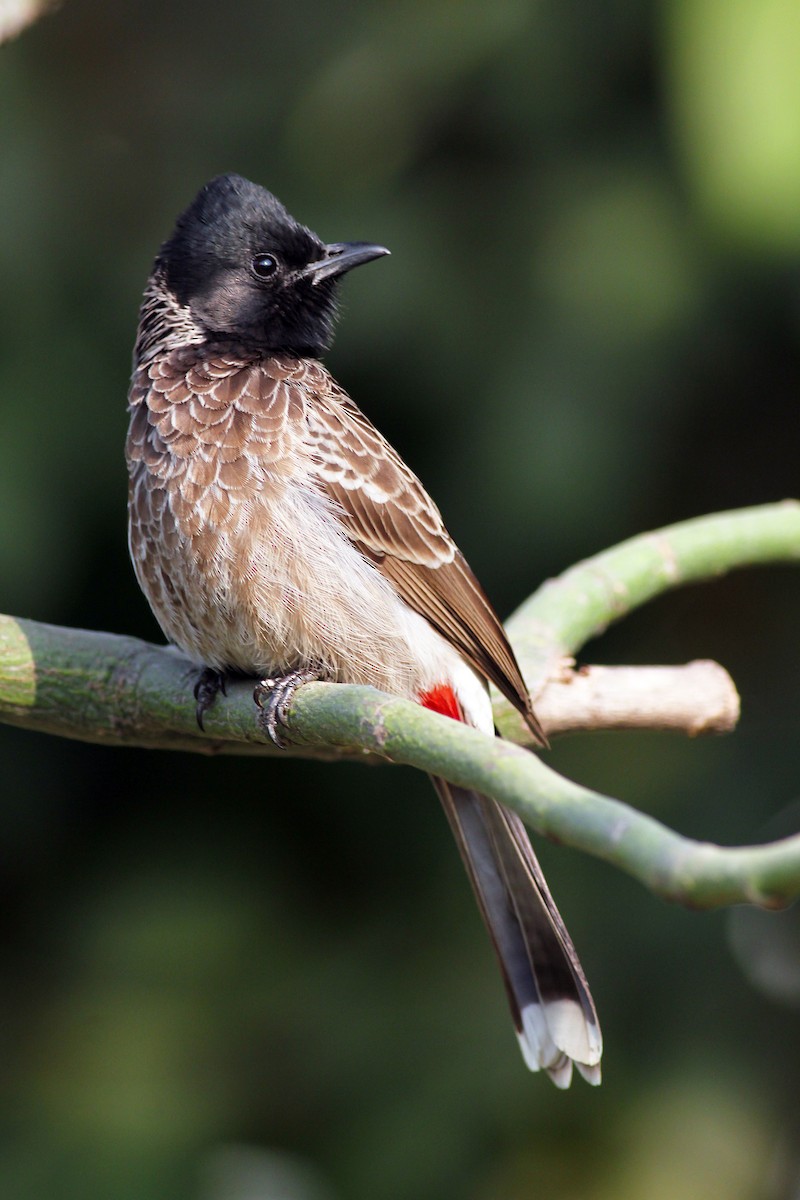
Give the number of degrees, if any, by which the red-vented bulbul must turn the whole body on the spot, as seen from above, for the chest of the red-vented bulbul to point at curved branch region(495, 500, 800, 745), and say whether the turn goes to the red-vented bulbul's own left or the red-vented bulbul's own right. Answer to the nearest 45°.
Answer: approximately 135° to the red-vented bulbul's own left

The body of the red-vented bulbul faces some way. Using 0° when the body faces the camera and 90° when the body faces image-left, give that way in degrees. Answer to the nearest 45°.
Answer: approximately 45°
